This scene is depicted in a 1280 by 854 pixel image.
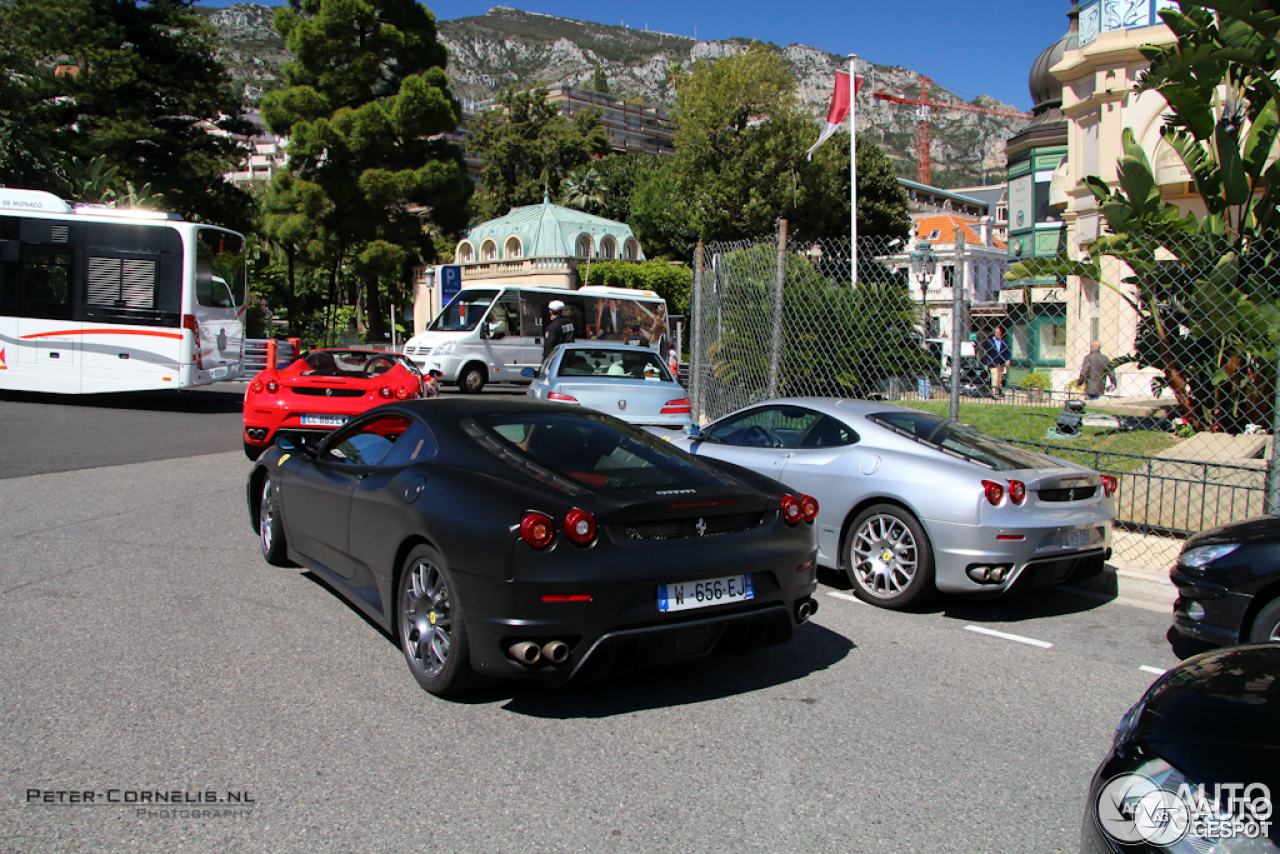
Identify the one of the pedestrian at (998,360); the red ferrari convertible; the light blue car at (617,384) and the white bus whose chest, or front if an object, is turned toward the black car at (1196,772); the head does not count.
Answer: the pedestrian

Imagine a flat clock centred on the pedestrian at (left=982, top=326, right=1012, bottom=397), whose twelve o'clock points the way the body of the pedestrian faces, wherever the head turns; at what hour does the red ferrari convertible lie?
The red ferrari convertible is roughly at 1 o'clock from the pedestrian.

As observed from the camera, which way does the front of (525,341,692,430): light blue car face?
facing away from the viewer

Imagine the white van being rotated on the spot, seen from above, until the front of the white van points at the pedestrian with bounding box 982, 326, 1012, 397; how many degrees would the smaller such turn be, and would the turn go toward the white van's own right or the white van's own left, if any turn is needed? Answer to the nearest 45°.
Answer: approximately 135° to the white van's own left

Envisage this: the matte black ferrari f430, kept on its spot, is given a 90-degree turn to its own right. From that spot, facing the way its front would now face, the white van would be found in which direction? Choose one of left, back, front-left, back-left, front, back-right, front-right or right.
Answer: front-left

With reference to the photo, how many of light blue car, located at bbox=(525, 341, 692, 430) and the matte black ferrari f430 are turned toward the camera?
0

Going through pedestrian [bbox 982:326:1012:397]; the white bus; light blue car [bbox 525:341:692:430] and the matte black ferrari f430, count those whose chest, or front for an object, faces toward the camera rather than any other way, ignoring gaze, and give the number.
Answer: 1

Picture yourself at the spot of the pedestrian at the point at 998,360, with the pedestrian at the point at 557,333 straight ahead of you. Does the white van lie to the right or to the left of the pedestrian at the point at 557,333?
right

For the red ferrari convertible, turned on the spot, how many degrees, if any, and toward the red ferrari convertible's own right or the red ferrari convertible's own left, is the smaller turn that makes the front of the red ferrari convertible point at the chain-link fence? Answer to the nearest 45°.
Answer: approximately 45° to the red ferrari convertible's own right

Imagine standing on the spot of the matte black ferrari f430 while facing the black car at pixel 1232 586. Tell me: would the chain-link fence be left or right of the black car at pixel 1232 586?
left

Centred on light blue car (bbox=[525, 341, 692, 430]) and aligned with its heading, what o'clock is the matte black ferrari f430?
The matte black ferrari f430 is roughly at 6 o'clock from the light blue car.

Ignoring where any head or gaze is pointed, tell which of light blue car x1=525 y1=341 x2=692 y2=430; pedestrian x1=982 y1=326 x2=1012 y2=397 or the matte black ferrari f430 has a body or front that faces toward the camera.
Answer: the pedestrian

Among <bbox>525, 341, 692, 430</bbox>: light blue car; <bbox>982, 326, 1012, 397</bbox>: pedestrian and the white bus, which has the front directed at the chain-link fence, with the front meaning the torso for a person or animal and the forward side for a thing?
the pedestrian
